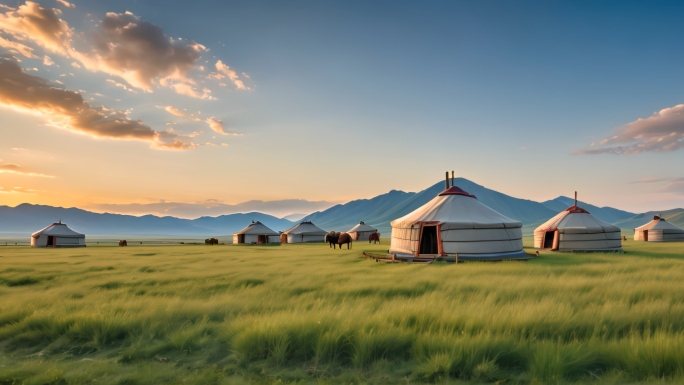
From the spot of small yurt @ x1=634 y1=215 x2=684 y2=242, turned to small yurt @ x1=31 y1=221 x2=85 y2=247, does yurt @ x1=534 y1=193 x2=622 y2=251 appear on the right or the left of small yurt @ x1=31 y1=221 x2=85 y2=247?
left

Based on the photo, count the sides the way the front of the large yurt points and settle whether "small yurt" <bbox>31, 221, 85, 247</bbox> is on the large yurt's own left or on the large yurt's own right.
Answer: on the large yurt's own right

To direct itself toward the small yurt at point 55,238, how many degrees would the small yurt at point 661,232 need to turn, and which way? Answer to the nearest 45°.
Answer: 0° — it already faces it

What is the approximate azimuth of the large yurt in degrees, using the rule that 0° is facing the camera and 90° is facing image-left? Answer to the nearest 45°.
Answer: approximately 45°

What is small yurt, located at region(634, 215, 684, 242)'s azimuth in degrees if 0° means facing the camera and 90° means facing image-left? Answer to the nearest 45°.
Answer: approximately 45°

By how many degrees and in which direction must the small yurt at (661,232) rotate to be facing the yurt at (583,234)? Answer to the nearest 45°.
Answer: approximately 45° to its left

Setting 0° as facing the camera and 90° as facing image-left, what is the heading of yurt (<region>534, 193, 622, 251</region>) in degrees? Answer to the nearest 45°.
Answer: approximately 45°
